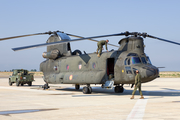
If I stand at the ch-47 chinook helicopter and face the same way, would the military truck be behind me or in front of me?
behind

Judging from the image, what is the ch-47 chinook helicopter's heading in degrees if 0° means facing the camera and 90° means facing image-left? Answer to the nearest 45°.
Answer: approximately 315°
